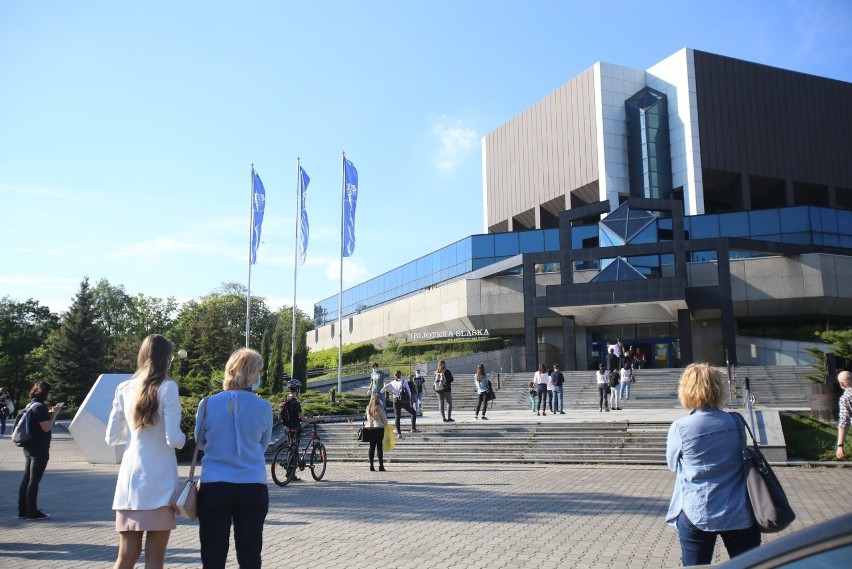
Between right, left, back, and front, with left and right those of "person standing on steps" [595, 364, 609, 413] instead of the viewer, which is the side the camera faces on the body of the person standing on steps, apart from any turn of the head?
back

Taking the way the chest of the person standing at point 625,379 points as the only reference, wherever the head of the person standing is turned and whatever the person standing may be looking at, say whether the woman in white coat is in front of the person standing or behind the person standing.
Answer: behind

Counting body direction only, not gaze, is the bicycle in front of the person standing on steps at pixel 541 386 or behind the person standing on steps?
behind

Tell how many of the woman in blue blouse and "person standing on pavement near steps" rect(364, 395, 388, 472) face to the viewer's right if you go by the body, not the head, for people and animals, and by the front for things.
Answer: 0

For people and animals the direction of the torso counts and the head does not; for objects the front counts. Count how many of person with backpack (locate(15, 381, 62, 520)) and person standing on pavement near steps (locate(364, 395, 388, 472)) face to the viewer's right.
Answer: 1

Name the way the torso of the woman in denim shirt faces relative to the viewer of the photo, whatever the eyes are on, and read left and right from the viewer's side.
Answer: facing away from the viewer

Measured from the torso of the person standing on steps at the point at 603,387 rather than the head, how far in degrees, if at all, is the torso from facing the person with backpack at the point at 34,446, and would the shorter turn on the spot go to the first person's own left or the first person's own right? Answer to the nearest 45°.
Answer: approximately 135° to the first person's own left

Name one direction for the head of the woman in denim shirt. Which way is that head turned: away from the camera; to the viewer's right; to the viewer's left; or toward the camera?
away from the camera

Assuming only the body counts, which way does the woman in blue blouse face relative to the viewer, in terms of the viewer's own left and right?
facing away from the viewer

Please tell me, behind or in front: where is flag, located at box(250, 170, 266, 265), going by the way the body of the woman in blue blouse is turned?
in front

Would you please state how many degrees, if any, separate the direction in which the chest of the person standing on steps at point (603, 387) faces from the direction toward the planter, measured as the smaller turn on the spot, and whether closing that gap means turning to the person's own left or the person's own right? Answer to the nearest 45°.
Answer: approximately 135° to the person's own right

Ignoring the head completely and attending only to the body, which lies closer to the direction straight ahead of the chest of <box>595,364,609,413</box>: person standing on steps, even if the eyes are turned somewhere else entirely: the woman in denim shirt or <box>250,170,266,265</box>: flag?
the flag
